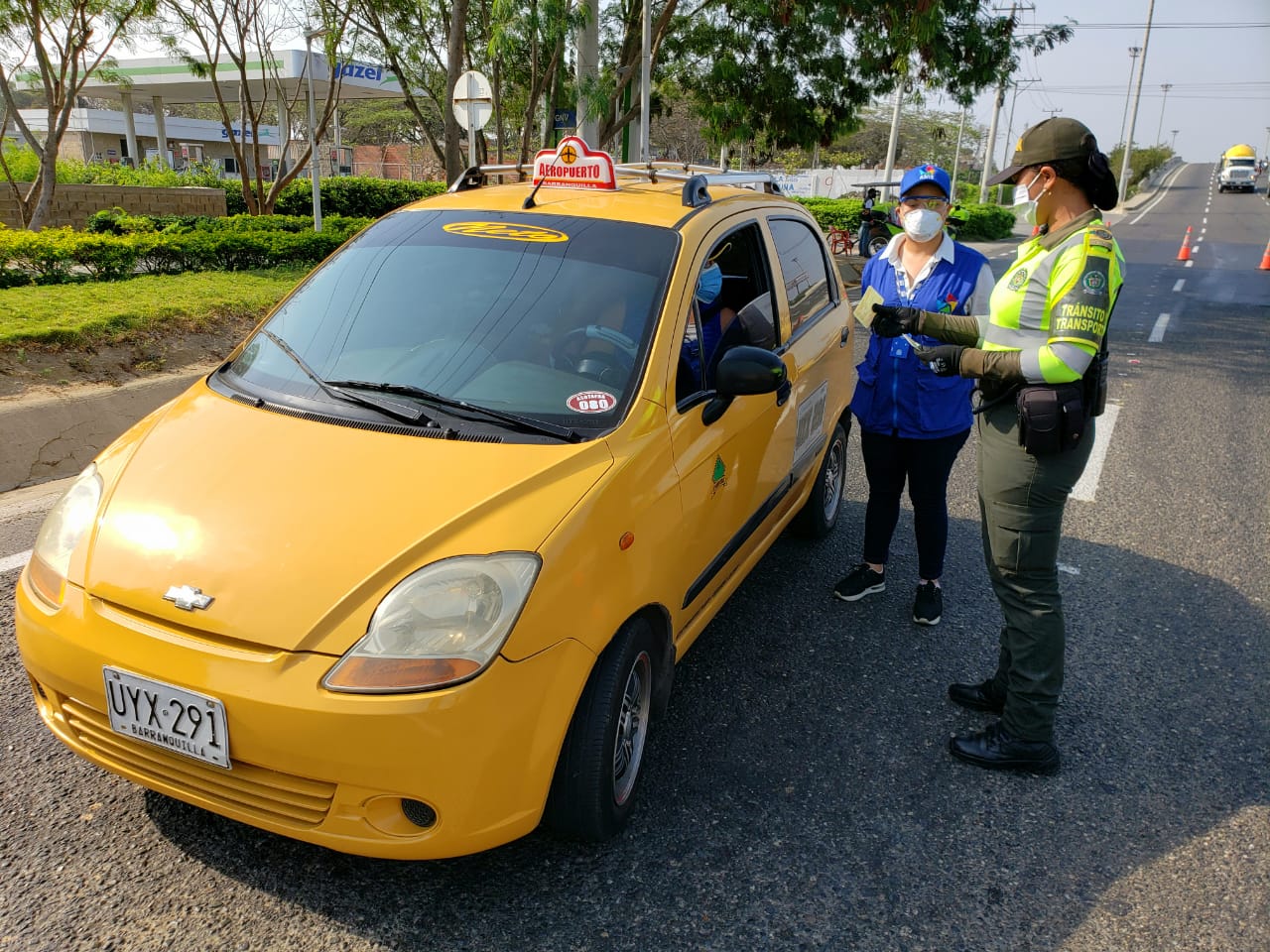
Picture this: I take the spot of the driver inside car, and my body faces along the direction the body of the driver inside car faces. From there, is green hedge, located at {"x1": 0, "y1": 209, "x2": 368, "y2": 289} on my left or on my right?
on my right

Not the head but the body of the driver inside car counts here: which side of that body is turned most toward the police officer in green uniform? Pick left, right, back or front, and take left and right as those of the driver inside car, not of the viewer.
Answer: left

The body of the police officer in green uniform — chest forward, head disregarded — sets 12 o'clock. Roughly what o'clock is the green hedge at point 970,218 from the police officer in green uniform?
The green hedge is roughly at 3 o'clock from the police officer in green uniform.

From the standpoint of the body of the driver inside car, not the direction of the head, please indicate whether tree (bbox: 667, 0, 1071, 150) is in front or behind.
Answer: behind

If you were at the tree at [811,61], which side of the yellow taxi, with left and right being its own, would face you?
back

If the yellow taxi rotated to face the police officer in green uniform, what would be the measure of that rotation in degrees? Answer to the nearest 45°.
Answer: approximately 135° to its left

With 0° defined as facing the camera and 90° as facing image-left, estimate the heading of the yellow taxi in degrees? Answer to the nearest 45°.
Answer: approximately 45°

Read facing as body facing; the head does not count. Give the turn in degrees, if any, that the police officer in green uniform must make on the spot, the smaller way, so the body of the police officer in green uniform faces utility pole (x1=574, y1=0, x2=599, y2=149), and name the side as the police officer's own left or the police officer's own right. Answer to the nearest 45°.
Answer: approximately 45° to the police officer's own right

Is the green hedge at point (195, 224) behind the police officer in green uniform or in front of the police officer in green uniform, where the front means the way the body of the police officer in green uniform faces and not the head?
in front

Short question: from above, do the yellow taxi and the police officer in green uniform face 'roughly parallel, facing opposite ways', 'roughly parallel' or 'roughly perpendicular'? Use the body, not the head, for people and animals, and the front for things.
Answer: roughly perpendicular

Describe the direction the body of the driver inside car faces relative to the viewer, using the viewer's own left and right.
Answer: facing the viewer and to the left of the viewer

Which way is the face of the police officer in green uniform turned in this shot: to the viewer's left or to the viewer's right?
to the viewer's left

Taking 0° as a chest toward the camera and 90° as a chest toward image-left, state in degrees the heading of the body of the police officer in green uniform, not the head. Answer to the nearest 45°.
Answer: approximately 90°
